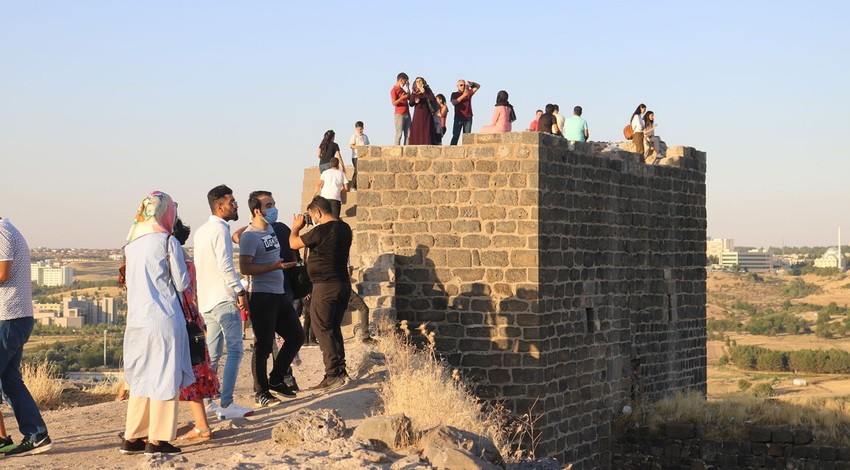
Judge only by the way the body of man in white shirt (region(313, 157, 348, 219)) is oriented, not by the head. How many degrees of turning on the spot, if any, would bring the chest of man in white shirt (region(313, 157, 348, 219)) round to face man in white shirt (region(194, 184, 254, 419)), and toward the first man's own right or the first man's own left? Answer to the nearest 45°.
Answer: approximately 180°

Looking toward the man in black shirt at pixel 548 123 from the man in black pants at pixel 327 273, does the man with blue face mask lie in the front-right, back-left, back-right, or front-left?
back-left

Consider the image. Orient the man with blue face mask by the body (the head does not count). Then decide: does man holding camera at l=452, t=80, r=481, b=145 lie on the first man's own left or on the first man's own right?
on the first man's own left

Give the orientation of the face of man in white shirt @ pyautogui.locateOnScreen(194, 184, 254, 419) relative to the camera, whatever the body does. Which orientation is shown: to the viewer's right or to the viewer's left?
to the viewer's right

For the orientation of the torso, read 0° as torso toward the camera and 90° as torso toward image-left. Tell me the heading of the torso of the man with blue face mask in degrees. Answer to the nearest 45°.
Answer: approximately 315°

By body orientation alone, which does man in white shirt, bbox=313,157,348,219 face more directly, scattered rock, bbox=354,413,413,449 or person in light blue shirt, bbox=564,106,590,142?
the person in light blue shirt

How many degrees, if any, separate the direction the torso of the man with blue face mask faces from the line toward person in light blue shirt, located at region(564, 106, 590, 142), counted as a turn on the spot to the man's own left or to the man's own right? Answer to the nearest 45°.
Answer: approximately 90° to the man's own left

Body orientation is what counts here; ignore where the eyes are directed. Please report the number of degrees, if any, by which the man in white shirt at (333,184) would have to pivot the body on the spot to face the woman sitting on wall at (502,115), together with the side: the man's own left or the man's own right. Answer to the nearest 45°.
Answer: approximately 90° to the man's own right

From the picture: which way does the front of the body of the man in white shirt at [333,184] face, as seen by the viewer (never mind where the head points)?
away from the camera
